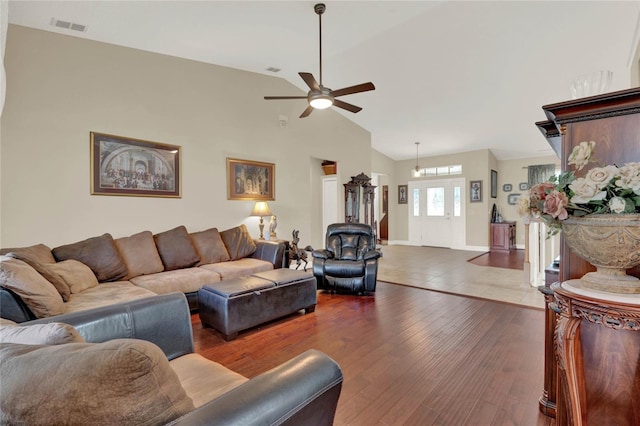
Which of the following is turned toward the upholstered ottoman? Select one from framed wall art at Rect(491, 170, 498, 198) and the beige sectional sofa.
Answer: the beige sectional sofa

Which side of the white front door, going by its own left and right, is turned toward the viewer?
front

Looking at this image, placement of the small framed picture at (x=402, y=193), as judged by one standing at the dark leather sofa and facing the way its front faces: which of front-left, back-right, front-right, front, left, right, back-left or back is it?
front

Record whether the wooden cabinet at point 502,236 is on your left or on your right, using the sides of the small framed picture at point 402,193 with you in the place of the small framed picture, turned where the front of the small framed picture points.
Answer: on your left

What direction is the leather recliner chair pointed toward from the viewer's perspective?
toward the camera

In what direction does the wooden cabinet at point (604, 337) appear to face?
to the viewer's left

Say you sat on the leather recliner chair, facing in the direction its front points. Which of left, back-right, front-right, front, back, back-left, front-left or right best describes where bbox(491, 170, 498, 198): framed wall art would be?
back-left

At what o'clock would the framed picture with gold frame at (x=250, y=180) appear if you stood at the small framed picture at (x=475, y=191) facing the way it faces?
The framed picture with gold frame is roughly at 1 o'clock from the small framed picture.

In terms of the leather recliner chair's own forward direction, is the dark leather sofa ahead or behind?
ahead

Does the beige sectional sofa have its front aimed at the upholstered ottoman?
yes

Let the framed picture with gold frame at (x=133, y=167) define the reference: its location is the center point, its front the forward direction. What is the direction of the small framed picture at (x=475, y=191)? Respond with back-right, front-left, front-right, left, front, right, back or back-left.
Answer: front-left

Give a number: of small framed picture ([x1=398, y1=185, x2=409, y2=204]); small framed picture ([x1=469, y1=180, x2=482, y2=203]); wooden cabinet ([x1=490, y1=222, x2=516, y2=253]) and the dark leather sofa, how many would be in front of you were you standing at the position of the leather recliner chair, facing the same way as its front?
1

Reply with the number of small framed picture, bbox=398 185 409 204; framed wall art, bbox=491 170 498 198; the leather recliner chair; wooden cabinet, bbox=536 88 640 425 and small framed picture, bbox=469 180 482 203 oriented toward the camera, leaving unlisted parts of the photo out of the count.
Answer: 3

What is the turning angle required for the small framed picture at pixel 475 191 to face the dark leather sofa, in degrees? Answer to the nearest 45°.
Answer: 0° — it already faces it

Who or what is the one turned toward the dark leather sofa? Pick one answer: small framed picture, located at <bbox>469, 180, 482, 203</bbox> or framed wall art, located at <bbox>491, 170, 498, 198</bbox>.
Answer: the small framed picture

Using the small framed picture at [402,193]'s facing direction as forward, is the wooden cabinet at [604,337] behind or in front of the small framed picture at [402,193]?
in front
